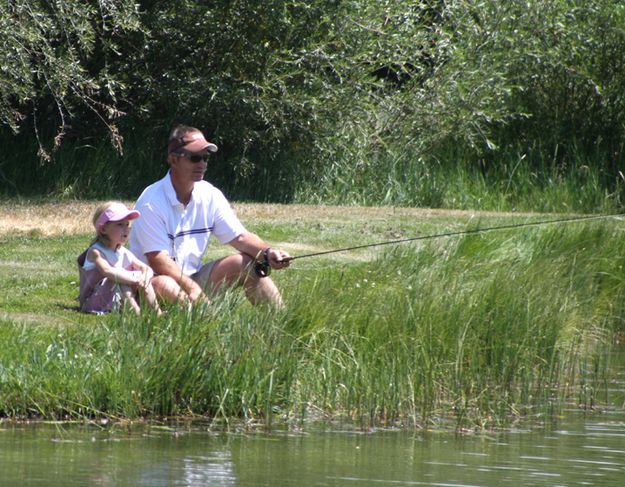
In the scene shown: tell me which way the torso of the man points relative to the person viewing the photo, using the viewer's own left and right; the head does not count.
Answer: facing the viewer and to the right of the viewer

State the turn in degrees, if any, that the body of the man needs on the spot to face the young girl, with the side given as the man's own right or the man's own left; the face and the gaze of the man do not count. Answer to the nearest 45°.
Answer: approximately 135° to the man's own right

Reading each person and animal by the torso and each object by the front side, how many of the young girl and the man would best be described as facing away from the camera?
0

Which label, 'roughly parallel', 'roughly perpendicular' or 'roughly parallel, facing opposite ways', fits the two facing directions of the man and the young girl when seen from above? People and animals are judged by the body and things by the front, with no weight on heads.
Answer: roughly parallel
